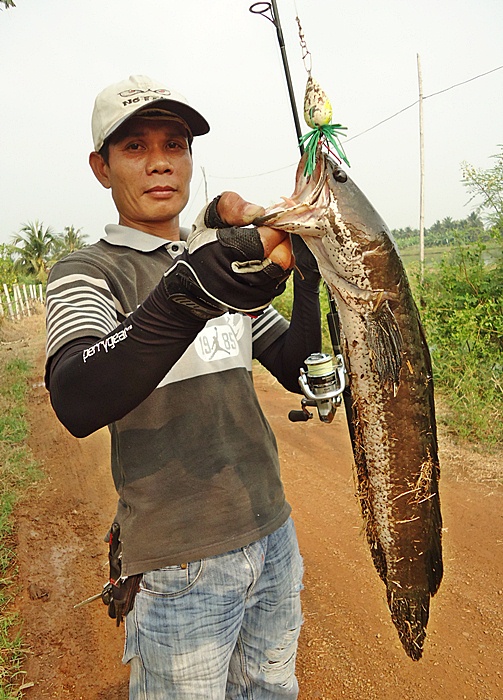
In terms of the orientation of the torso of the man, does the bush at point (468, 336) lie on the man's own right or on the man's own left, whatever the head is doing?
on the man's own left

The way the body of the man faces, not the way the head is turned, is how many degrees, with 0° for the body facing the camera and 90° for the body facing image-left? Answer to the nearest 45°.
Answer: approximately 315°
